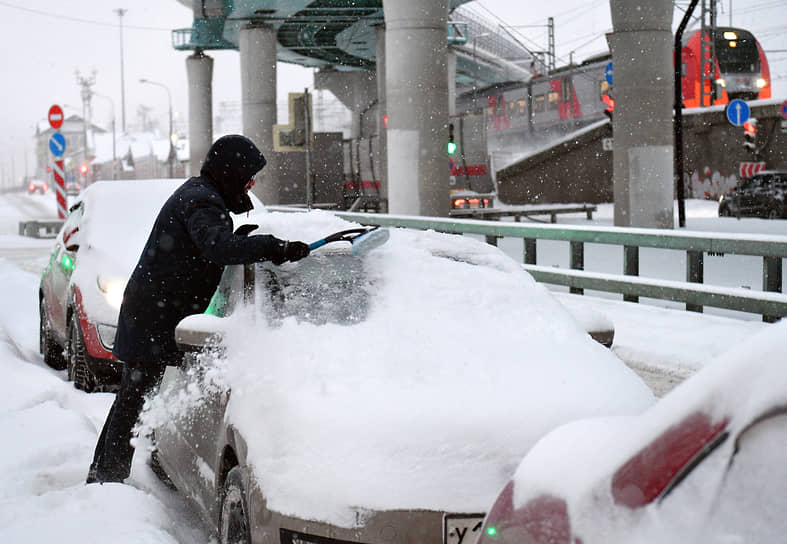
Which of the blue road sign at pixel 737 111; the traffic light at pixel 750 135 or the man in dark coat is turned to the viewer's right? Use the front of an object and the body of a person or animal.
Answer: the man in dark coat

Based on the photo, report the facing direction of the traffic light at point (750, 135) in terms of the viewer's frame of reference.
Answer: facing the viewer and to the left of the viewer

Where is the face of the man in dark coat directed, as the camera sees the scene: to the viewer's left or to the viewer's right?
to the viewer's right

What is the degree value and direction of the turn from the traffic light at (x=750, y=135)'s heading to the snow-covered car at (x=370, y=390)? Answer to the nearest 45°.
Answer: approximately 45° to its left

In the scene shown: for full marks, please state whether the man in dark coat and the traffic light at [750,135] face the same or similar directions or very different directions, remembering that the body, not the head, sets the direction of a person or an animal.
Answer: very different directions

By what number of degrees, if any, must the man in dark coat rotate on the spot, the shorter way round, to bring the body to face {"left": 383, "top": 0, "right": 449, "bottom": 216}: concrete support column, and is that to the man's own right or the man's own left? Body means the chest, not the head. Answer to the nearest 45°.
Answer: approximately 90° to the man's own left

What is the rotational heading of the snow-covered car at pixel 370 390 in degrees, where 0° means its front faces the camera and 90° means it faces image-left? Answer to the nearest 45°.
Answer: approximately 315°

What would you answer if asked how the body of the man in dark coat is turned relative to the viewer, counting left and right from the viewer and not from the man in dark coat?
facing to the right of the viewer
